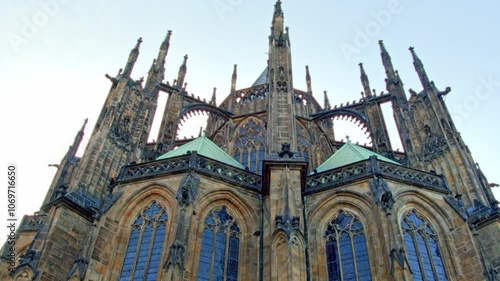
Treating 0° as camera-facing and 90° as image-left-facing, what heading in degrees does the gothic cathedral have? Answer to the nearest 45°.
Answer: approximately 180°
